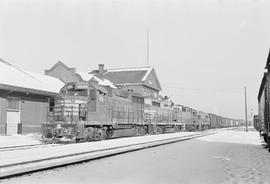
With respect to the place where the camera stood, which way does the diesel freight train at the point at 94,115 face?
facing the viewer and to the left of the viewer

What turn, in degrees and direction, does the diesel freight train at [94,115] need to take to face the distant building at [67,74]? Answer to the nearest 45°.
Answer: approximately 135° to its right

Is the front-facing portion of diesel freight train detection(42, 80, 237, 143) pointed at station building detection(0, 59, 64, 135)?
no

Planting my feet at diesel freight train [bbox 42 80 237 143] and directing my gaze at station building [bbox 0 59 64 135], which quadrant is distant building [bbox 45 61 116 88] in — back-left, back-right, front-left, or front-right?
front-right
